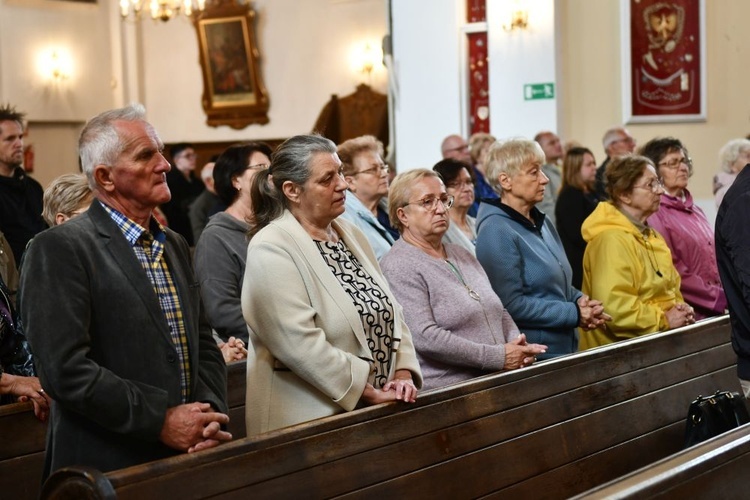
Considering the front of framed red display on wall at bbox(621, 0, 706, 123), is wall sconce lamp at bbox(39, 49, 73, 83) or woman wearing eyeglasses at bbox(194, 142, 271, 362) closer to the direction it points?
the woman wearing eyeglasses

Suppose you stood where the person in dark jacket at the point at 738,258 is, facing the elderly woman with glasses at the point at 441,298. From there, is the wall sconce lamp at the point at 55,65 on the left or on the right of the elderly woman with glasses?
right

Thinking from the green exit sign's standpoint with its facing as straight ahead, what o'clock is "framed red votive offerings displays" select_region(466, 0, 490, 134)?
The framed red votive offerings displays is roughly at 4 o'clock from the green exit sign.
